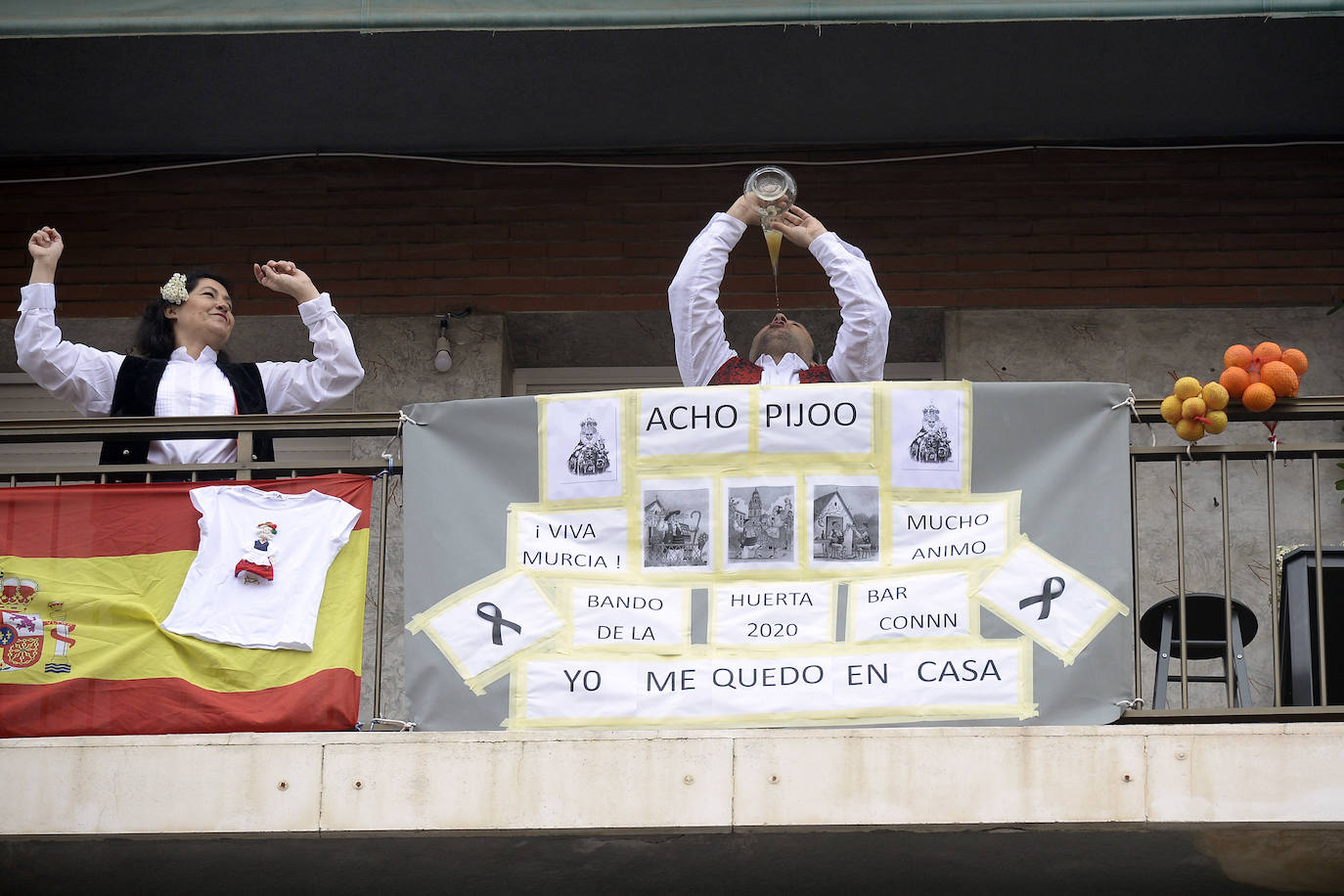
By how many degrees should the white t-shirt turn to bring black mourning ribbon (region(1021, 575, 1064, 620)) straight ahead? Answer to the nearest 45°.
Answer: approximately 90° to its left

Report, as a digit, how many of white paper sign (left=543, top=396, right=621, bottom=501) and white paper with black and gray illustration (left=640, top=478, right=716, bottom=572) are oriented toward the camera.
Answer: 2

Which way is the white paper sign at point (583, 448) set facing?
toward the camera

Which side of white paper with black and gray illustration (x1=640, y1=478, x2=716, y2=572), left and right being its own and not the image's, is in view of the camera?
front

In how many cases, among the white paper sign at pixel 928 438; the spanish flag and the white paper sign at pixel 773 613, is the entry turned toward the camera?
3

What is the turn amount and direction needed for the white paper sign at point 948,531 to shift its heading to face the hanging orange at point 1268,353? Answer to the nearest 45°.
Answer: approximately 90° to its left

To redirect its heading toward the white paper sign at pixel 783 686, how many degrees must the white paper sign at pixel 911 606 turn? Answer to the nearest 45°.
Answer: approximately 90° to its right

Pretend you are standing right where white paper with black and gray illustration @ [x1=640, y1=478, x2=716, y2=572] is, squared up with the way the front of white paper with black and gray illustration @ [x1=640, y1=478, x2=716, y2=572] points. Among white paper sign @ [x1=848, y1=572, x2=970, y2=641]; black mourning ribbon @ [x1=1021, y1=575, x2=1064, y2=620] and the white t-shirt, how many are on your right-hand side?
1

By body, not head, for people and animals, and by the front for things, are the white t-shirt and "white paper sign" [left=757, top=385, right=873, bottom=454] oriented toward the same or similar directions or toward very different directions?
same or similar directions

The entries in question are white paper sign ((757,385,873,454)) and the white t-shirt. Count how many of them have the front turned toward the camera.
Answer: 2

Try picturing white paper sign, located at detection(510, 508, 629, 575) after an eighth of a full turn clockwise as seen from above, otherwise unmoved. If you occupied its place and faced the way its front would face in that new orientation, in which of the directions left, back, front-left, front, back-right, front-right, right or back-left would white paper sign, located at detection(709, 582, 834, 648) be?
back-left

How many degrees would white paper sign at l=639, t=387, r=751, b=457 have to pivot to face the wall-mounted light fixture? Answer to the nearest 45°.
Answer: approximately 135° to its right

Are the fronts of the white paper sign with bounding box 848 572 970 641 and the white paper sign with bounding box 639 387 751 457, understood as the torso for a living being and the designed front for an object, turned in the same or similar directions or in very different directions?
same or similar directions

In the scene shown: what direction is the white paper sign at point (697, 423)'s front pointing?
toward the camera
